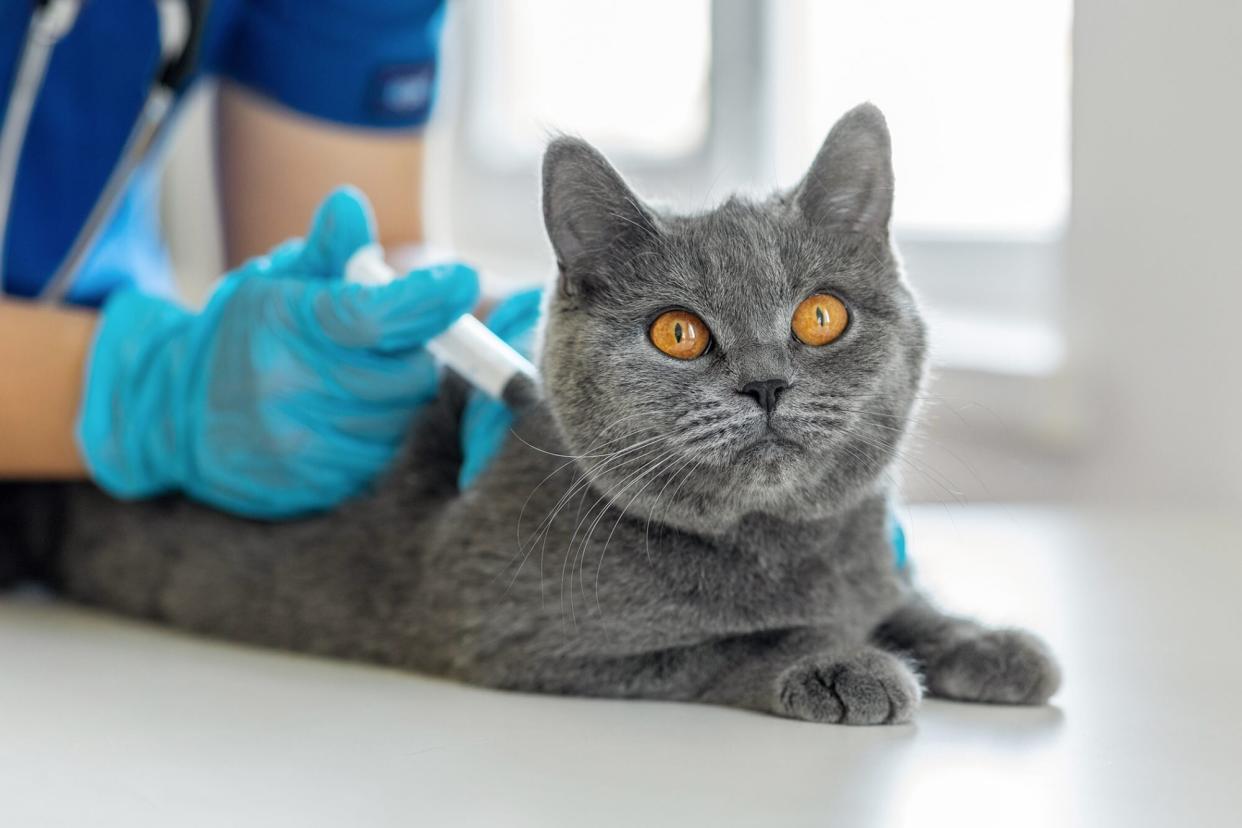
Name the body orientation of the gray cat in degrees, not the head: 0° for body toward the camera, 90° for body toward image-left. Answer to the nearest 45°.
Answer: approximately 315°
